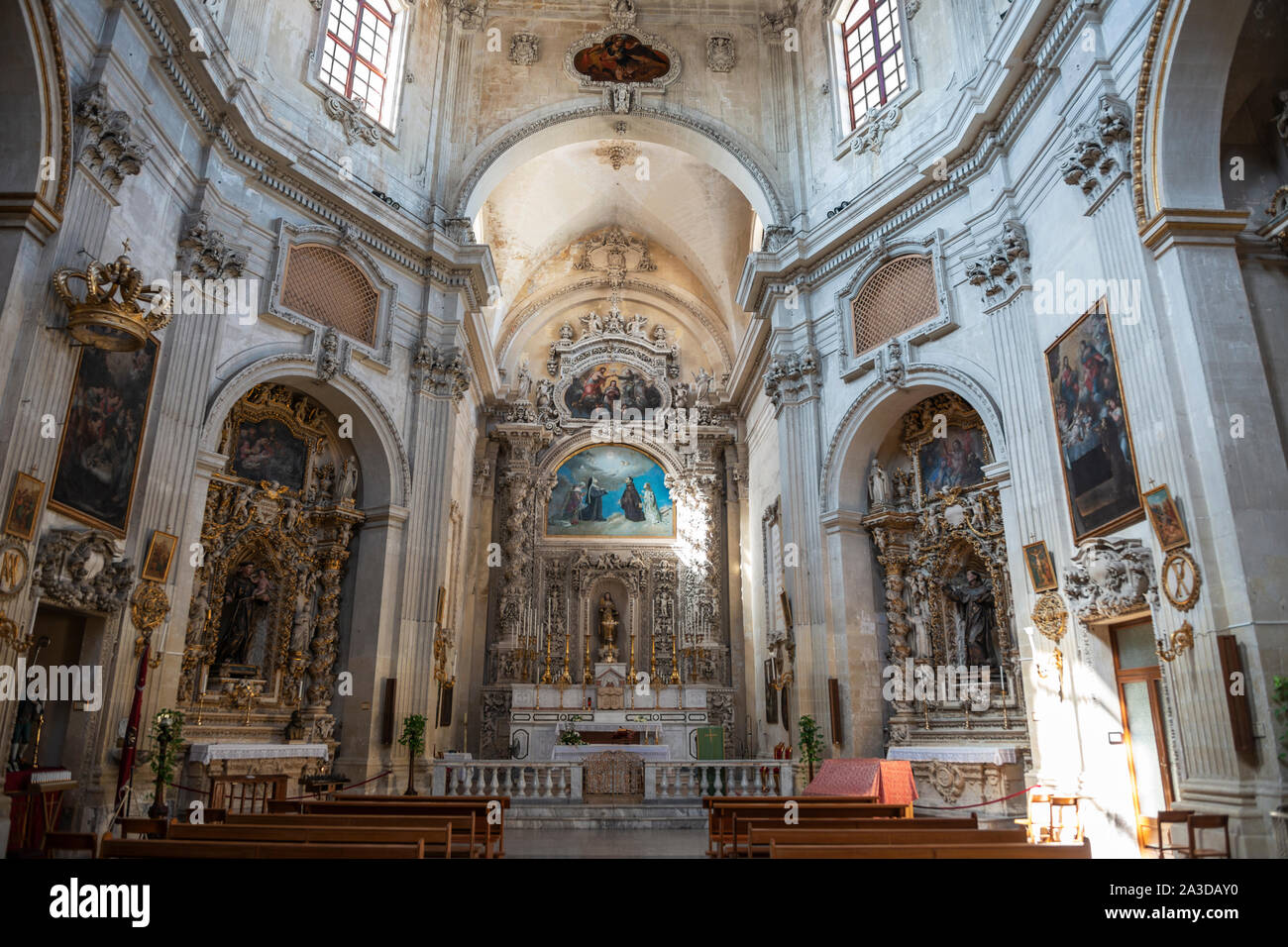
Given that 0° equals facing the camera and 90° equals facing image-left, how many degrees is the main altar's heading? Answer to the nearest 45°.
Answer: approximately 0°

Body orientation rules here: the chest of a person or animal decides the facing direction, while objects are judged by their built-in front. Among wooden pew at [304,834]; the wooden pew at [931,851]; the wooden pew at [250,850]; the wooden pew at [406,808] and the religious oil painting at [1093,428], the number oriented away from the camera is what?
4

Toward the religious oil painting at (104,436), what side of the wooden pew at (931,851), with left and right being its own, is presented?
left

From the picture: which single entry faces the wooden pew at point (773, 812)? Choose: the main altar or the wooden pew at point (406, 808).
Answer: the main altar

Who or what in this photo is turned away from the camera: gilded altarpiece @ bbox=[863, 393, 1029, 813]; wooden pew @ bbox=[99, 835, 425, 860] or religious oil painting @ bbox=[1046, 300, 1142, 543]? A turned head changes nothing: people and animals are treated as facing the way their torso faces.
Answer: the wooden pew

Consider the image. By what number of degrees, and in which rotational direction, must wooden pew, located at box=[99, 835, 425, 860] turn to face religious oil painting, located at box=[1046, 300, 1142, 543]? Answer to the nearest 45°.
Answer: approximately 90° to its right

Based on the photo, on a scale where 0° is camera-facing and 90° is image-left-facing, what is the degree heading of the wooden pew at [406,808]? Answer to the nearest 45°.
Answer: approximately 180°

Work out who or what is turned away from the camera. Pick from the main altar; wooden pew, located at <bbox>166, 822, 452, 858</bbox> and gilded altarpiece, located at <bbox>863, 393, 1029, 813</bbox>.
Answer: the wooden pew

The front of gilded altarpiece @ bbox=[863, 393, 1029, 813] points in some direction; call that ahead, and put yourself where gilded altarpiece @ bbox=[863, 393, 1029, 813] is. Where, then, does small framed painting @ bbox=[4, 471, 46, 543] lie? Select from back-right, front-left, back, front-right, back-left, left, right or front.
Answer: front

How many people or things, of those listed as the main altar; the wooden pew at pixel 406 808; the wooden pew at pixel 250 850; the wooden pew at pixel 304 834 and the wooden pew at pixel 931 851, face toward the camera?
1

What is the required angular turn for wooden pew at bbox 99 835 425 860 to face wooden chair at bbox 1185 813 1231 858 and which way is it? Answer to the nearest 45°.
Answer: approximately 90° to its right

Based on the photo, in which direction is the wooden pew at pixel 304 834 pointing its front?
away from the camera

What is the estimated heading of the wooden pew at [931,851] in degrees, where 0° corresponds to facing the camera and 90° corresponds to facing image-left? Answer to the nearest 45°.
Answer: approximately 180°

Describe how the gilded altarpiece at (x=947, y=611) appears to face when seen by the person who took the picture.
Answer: facing the viewer and to the left of the viewer

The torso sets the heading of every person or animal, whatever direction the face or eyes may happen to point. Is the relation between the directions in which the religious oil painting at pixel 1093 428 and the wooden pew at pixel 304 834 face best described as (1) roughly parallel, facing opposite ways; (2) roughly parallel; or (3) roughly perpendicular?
roughly perpendicular

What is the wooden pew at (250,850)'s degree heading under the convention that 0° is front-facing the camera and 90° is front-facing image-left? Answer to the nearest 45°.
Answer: approximately 180°

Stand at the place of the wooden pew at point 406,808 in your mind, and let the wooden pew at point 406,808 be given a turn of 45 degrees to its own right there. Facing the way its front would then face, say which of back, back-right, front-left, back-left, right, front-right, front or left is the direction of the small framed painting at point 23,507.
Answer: back-left

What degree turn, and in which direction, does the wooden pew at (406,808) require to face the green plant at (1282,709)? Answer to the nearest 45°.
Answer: approximately 135° to its right

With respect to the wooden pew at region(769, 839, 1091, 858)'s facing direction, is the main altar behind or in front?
in front
